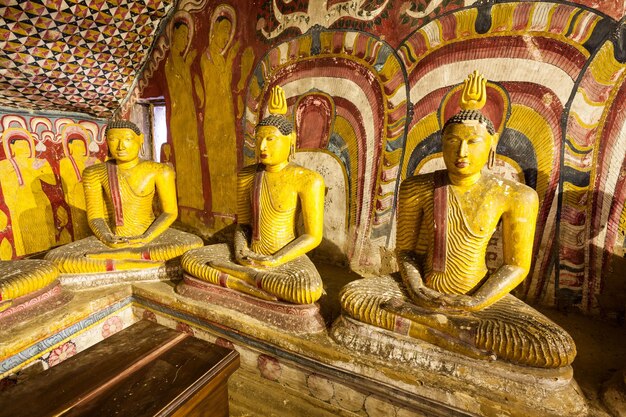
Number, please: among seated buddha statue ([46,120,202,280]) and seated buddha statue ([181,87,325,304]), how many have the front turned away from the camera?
0

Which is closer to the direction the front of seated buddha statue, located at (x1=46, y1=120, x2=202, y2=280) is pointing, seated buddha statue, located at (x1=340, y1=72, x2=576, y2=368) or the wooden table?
the wooden table

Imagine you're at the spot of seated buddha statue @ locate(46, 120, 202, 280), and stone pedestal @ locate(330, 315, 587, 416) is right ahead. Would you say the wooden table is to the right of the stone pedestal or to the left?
right

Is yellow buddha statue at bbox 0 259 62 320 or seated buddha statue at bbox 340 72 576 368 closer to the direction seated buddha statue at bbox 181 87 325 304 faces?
the yellow buddha statue

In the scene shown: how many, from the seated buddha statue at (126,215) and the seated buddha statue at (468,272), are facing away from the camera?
0

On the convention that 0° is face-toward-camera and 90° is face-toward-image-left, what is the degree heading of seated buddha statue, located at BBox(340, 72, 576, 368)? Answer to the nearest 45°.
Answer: approximately 45°

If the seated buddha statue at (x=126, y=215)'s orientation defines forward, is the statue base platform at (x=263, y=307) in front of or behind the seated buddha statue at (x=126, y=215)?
in front

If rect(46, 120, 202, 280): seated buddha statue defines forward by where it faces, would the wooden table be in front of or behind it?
in front

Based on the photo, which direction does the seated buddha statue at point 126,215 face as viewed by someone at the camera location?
facing the viewer

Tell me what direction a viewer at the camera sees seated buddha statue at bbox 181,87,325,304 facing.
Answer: facing the viewer and to the left of the viewer

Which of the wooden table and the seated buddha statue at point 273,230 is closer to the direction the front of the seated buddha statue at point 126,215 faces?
the wooden table

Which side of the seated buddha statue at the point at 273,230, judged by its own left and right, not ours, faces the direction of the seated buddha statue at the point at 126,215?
right

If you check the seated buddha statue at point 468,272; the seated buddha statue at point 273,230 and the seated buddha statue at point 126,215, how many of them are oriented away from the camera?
0

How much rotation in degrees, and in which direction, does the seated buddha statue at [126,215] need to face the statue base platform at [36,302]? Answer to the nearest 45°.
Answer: approximately 45° to its right

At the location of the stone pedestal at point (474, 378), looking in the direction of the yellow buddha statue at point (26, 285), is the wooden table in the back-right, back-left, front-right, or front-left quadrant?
front-left
